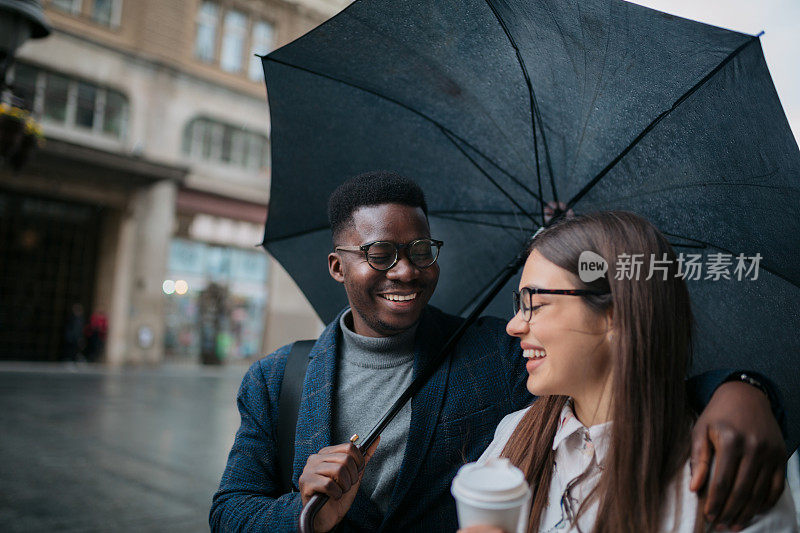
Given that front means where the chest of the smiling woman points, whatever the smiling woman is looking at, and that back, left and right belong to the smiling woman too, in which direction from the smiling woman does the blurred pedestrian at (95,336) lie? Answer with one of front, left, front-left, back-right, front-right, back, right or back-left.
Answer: right

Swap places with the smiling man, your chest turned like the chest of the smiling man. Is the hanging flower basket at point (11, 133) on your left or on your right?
on your right

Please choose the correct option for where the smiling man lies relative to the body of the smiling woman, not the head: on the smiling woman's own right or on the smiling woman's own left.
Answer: on the smiling woman's own right

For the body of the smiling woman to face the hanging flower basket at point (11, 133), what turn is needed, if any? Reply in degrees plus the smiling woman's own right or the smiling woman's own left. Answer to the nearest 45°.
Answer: approximately 90° to the smiling woman's own right

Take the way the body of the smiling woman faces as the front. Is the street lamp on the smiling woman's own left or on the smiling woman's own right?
on the smiling woman's own right

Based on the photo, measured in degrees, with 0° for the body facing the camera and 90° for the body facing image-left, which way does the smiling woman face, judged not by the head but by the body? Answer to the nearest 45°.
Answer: approximately 45°

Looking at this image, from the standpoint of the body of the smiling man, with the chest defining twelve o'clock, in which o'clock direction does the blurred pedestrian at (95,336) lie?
The blurred pedestrian is roughly at 5 o'clock from the smiling man.

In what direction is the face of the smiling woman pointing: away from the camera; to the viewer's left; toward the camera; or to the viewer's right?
to the viewer's left

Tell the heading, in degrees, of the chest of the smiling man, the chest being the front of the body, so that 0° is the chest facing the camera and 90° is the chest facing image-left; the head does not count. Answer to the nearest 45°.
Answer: approximately 0°
